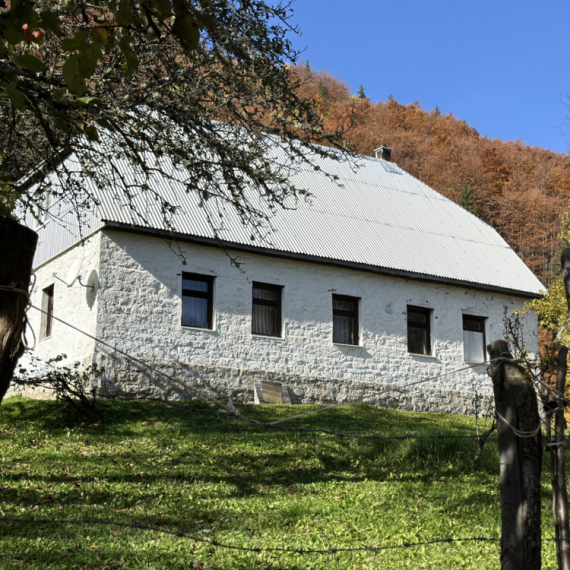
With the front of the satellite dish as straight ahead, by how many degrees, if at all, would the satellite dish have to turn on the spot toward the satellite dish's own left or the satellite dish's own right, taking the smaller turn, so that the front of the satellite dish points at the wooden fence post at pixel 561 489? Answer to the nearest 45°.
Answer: approximately 90° to the satellite dish's own left

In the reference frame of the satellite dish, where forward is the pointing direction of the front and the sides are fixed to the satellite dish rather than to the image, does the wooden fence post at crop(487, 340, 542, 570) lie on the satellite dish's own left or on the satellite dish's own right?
on the satellite dish's own left

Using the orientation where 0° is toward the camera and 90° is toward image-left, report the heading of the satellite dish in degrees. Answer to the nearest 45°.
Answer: approximately 90°
